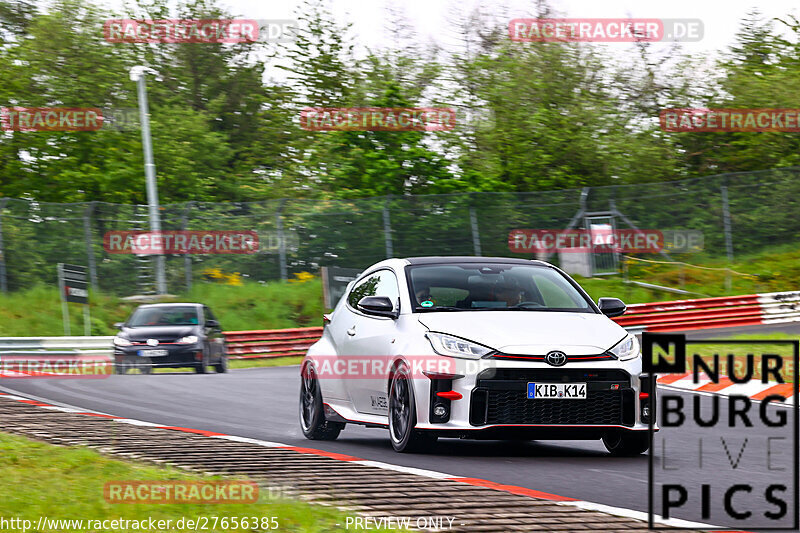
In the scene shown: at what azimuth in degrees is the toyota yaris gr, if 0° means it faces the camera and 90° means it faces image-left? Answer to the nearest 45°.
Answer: approximately 315°

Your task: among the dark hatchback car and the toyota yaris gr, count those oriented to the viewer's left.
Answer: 0

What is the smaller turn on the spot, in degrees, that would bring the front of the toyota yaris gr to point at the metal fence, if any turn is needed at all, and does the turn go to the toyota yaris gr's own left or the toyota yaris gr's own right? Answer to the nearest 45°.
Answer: approximately 135° to the toyota yaris gr's own left

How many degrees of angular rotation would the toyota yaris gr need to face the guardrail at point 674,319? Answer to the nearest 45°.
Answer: approximately 135° to its left

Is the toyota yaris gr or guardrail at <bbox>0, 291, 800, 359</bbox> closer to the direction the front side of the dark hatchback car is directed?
the toyota yaris gr

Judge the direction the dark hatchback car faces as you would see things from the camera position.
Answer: facing the viewer
